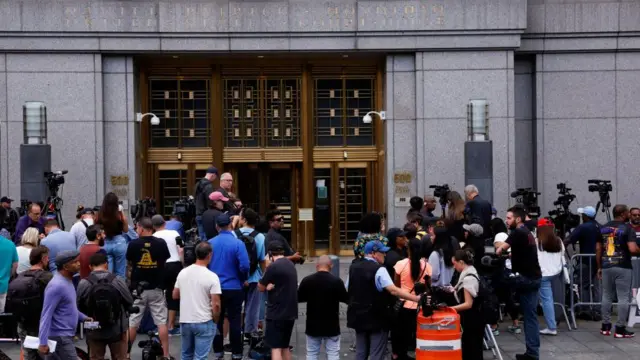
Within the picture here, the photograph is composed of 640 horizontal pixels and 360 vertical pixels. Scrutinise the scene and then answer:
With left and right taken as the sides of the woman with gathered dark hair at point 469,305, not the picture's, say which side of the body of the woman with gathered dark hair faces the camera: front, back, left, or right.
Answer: left

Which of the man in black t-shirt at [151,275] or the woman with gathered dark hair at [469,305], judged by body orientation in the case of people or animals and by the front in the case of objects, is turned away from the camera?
the man in black t-shirt

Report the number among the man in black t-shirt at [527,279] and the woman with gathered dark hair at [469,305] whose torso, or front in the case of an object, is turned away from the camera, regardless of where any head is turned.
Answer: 0

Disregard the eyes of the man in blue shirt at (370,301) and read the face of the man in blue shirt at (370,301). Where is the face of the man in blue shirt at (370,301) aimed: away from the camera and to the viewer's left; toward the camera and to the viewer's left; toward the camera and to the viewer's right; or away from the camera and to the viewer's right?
away from the camera and to the viewer's right

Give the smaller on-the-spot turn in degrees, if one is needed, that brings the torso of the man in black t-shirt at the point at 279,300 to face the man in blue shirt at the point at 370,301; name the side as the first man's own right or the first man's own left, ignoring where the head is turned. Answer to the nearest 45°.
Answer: approximately 135° to the first man's own right

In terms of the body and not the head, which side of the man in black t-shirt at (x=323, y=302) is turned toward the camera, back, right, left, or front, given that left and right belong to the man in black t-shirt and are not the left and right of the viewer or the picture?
back

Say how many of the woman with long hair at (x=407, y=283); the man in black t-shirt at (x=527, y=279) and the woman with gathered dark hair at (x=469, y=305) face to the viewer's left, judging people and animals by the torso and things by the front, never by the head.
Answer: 2

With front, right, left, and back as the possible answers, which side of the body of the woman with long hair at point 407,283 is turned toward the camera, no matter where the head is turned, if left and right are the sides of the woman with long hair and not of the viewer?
back

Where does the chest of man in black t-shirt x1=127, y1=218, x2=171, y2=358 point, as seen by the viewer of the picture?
away from the camera

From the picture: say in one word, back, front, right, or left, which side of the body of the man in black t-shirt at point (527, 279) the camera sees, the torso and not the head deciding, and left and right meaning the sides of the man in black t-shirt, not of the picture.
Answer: left

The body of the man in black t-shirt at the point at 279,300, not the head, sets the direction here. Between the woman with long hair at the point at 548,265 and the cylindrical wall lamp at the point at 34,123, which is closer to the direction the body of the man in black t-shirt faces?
the cylindrical wall lamp

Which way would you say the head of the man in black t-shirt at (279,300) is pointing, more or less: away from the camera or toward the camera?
away from the camera

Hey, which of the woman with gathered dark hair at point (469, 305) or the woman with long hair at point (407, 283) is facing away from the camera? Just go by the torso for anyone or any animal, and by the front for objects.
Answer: the woman with long hair at point (407, 283)

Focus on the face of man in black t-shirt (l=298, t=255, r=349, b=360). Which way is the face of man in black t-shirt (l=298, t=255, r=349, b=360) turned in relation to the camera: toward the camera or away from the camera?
away from the camera

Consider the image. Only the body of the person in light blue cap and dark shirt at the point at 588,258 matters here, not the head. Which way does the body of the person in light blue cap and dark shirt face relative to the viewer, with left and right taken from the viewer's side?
facing away from the viewer and to the left of the viewer
